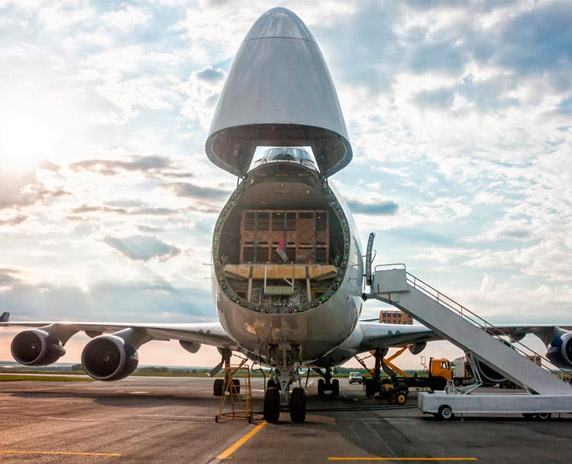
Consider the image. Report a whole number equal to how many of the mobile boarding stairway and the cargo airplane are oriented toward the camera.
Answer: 1

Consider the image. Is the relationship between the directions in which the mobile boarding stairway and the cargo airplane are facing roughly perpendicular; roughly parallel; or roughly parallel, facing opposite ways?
roughly perpendicular

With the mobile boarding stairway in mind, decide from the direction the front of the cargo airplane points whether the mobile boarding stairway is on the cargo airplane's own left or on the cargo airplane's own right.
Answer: on the cargo airplane's own left

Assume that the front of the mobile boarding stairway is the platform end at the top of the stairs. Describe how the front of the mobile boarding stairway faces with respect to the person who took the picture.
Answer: facing to the left of the viewer
